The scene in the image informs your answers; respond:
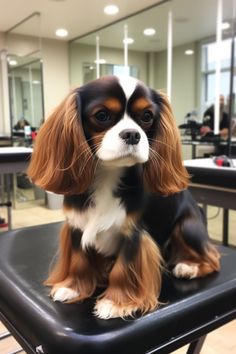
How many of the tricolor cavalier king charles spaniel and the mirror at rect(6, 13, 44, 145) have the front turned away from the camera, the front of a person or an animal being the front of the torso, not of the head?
0

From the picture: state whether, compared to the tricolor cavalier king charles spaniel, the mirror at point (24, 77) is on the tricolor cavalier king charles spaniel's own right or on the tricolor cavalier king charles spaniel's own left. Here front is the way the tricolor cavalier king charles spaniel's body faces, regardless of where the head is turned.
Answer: on the tricolor cavalier king charles spaniel's own right

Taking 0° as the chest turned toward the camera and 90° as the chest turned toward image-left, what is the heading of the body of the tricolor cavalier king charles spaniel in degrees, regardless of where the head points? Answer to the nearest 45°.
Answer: approximately 45°

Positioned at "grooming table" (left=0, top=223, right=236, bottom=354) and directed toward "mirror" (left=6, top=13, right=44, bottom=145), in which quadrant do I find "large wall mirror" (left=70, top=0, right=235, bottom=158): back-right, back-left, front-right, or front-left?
front-right

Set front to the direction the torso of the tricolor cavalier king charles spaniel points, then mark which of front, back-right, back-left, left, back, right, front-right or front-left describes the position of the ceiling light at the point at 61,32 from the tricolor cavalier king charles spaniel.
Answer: back-right
